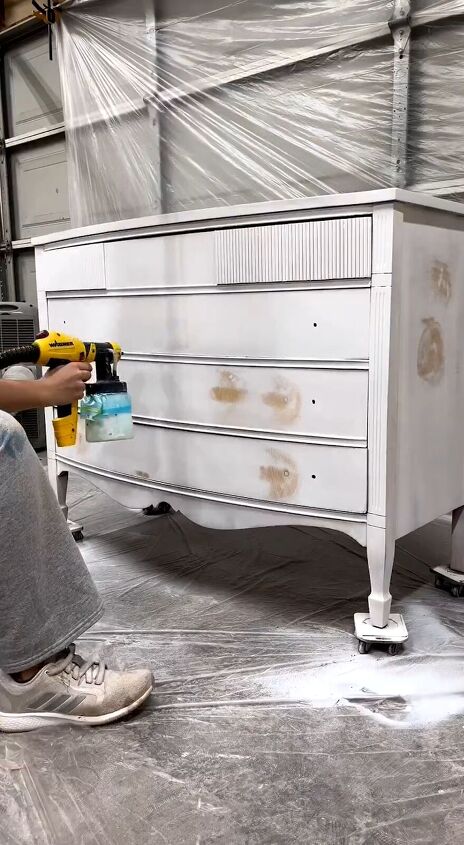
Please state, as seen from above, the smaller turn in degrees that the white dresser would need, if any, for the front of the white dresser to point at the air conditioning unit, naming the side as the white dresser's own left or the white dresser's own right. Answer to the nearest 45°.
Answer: approximately 90° to the white dresser's own right

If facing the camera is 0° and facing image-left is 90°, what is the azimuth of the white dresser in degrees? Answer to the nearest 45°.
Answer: approximately 45°
